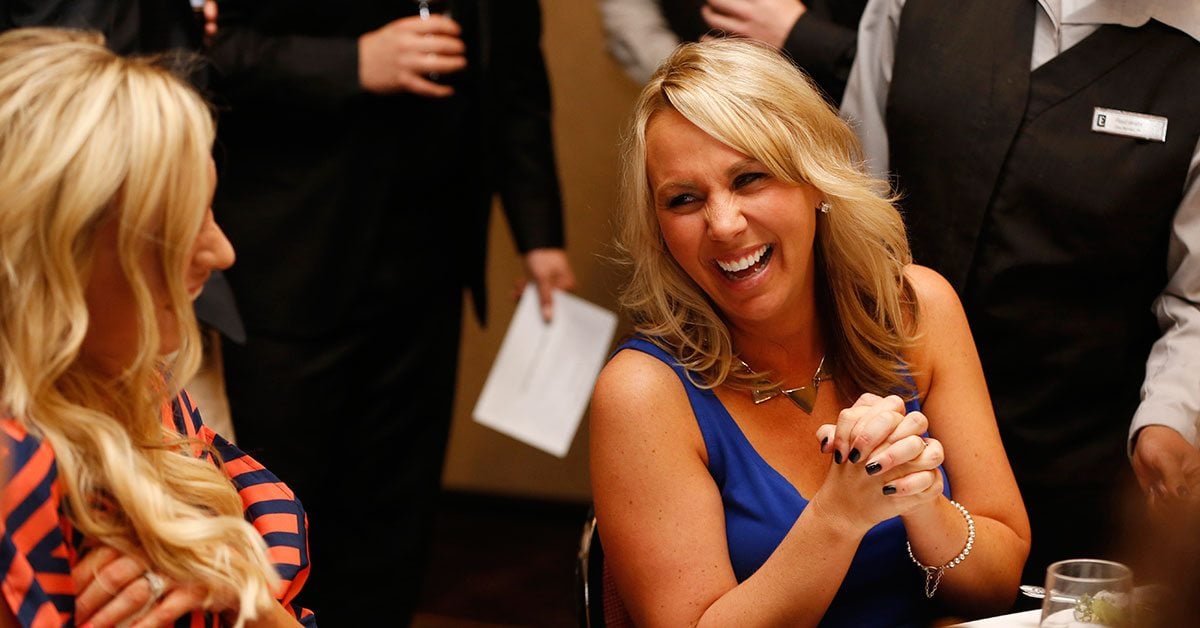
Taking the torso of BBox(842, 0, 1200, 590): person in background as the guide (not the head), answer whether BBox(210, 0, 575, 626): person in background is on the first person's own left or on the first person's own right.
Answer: on the first person's own right

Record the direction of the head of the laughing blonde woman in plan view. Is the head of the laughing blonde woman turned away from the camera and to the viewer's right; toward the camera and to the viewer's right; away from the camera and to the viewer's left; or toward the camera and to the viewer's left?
toward the camera and to the viewer's left

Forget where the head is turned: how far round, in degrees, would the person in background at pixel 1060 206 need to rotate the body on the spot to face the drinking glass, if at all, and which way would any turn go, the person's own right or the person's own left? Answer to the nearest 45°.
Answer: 0° — they already face it

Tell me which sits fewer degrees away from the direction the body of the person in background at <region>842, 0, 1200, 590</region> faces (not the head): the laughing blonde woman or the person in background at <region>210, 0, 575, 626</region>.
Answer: the laughing blonde woman

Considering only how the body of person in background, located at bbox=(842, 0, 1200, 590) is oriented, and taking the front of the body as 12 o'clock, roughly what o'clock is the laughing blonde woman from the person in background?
The laughing blonde woman is roughly at 1 o'clock from the person in background.

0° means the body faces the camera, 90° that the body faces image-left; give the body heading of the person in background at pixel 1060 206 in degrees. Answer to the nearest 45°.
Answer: approximately 0°

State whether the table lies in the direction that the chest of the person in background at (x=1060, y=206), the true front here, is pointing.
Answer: yes

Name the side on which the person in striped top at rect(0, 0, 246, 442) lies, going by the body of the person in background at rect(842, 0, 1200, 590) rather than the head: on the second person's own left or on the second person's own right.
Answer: on the second person's own right
